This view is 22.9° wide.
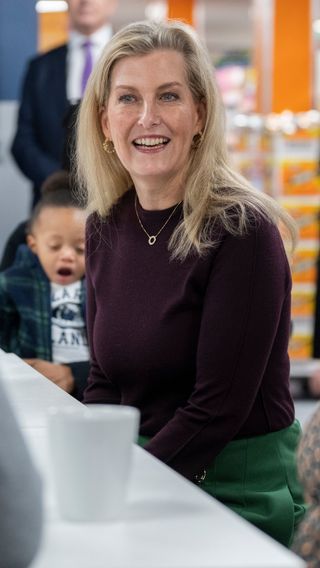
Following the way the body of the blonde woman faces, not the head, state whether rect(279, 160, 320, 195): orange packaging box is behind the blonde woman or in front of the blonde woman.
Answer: behind

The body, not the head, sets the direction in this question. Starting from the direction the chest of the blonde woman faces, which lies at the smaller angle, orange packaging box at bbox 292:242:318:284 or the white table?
the white table

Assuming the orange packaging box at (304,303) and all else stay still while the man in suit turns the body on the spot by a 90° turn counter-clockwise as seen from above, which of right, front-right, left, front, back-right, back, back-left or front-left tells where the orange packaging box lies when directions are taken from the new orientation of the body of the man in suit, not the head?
front-left

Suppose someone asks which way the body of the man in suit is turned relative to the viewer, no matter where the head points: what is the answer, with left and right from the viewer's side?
facing the viewer

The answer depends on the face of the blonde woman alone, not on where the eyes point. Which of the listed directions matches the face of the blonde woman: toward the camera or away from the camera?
toward the camera

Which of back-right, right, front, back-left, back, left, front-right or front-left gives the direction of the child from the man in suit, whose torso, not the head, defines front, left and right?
front

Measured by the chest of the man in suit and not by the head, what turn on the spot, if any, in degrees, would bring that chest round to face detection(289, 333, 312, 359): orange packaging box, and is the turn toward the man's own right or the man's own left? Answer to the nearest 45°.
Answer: approximately 135° to the man's own left

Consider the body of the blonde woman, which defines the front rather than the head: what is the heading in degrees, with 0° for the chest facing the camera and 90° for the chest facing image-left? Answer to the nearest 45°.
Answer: approximately 45°

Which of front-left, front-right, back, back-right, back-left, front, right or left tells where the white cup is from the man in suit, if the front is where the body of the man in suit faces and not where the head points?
front

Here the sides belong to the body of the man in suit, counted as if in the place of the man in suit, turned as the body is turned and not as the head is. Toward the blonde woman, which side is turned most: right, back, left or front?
front

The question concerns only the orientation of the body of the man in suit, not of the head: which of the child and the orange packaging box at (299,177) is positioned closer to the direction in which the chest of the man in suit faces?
the child

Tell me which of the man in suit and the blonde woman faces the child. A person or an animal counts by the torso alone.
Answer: the man in suit

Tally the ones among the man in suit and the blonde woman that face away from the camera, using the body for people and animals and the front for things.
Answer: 0

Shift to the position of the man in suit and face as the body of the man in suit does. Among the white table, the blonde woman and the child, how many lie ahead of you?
3

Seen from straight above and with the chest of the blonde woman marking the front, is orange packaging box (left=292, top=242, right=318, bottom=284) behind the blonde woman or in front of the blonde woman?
behind
